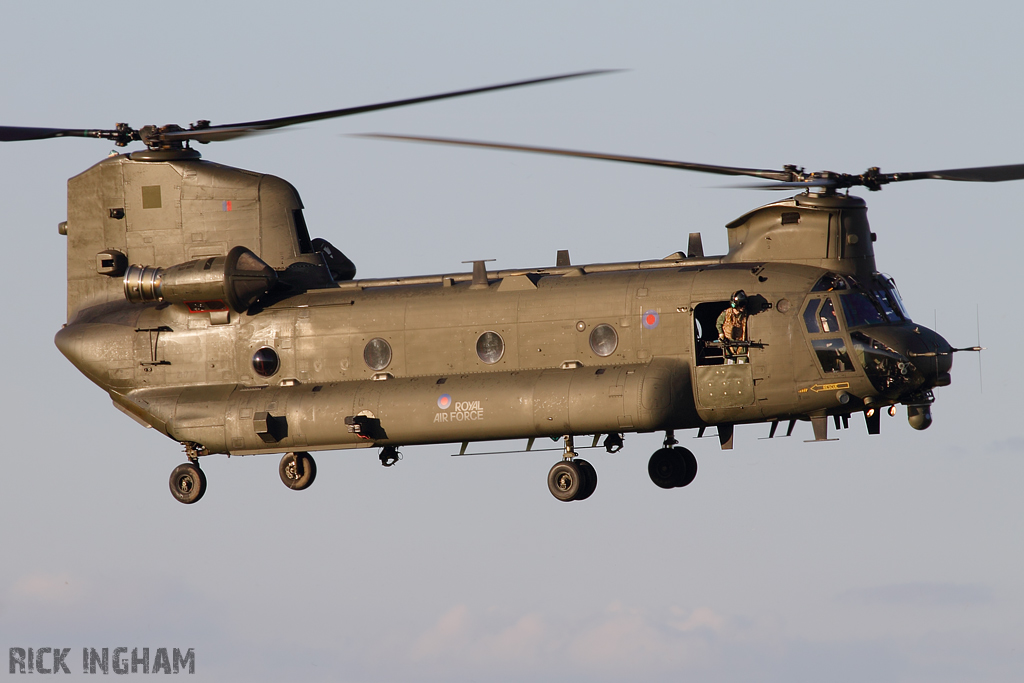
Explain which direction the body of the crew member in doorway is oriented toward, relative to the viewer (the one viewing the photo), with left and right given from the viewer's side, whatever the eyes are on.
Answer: facing the viewer and to the right of the viewer
